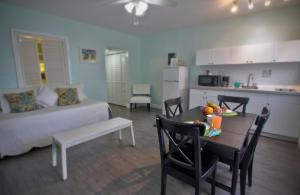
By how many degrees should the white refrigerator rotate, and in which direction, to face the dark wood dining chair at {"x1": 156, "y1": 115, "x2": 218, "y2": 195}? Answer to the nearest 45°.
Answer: approximately 45° to its left

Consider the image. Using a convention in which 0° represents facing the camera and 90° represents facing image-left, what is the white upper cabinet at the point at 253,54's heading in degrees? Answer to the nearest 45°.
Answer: approximately 45°

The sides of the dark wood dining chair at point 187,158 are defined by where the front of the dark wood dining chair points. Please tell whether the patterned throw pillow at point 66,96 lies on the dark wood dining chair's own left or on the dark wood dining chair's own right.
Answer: on the dark wood dining chair's own left

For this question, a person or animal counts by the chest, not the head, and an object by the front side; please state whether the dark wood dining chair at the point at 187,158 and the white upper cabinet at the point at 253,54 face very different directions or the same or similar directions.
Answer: very different directions

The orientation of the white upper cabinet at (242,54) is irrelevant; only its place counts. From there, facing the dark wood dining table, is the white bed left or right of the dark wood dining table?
right

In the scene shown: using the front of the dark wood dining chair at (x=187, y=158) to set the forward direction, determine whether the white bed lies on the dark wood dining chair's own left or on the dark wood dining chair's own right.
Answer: on the dark wood dining chair's own left

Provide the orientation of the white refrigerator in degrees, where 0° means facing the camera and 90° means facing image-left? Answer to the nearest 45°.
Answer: approximately 45°
